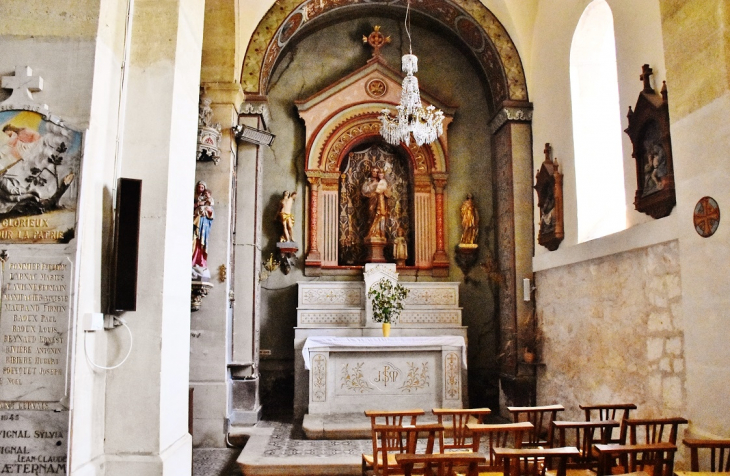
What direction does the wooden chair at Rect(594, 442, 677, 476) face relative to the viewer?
away from the camera

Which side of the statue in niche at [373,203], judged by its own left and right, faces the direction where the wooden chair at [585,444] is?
front

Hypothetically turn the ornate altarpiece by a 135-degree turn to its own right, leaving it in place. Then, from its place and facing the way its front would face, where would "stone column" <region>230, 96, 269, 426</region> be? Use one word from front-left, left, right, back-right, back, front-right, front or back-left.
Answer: left

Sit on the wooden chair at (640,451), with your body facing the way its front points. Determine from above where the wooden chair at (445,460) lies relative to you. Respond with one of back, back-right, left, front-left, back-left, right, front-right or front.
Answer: back-left

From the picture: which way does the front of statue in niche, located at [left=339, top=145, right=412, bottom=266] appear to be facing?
toward the camera

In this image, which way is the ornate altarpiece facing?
toward the camera

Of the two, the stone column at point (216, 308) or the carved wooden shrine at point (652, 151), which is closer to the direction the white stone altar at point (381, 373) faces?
the carved wooden shrine

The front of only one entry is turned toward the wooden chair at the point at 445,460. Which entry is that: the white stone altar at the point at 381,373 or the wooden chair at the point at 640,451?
the white stone altar

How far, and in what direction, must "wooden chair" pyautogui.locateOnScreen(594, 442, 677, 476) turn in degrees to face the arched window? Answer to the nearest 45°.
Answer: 0° — it already faces it

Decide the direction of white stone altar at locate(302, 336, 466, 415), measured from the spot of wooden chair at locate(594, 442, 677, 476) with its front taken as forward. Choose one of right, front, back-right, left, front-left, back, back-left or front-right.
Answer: front-left

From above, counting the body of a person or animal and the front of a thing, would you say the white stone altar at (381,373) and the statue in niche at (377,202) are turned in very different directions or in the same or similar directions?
same or similar directions

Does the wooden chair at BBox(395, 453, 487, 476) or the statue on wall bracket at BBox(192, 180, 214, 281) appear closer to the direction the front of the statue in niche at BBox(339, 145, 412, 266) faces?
the wooden chair

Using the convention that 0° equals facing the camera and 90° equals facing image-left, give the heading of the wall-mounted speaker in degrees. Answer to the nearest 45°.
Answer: approximately 315°

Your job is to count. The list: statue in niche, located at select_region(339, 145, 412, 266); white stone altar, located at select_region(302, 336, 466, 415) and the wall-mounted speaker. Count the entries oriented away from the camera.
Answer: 0

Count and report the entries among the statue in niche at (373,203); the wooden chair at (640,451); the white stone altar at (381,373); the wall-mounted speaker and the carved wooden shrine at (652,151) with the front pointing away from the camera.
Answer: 1

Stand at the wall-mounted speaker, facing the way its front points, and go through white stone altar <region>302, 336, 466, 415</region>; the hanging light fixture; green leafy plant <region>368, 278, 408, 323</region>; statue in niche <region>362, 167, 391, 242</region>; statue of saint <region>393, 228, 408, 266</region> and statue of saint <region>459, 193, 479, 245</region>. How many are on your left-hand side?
6

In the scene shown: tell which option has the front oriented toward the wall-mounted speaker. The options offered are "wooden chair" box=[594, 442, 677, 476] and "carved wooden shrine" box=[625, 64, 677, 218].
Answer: the carved wooden shrine

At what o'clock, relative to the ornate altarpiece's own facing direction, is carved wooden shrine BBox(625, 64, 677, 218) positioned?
The carved wooden shrine is roughly at 11 o'clock from the ornate altarpiece.

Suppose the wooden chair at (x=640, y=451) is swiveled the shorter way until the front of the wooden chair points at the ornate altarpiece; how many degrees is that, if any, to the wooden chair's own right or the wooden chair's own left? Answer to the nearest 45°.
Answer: approximately 45° to the wooden chair's own left
